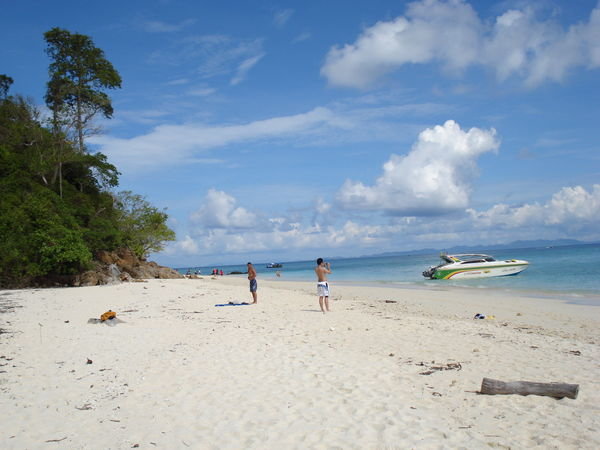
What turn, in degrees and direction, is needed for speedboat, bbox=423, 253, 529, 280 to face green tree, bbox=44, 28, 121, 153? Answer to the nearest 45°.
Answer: approximately 135° to its right

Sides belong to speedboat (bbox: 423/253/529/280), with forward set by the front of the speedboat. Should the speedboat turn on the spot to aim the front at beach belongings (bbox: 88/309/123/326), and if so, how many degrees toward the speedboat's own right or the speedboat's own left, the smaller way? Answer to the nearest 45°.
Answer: approximately 90° to the speedboat's own right

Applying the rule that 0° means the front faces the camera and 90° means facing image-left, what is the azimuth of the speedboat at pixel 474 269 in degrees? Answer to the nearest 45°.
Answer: approximately 270°

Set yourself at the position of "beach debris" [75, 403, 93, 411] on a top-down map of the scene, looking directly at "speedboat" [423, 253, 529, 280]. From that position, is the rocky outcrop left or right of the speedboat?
left

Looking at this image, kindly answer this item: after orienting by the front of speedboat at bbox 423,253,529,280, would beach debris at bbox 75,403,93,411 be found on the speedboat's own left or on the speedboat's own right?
on the speedboat's own right

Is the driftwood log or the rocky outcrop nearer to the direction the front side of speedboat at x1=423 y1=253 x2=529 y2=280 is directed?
the driftwood log
